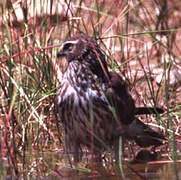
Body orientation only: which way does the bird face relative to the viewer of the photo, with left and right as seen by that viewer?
facing the viewer and to the left of the viewer
